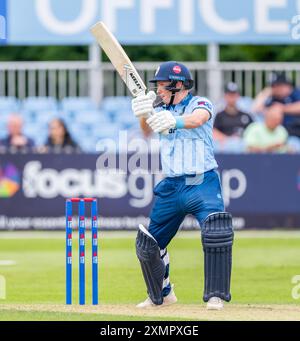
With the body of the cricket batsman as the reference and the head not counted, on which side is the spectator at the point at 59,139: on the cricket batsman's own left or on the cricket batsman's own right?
on the cricket batsman's own right

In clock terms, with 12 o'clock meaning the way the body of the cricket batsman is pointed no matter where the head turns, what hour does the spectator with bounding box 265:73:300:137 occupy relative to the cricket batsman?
The spectator is roughly at 5 o'clock from the cricket batsman.

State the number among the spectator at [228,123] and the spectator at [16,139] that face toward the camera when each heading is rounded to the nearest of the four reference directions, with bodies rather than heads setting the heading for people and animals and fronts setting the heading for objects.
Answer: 2

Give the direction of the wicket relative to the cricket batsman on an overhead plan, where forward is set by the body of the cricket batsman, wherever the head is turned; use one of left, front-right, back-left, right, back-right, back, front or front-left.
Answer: front-right

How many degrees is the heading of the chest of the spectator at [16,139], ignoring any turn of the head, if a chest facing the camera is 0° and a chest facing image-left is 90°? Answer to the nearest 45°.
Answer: approximately 0°

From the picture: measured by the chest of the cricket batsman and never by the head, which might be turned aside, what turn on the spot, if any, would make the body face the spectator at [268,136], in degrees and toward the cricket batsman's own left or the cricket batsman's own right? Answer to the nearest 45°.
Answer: approximately 135° to the cricket batsman's own right

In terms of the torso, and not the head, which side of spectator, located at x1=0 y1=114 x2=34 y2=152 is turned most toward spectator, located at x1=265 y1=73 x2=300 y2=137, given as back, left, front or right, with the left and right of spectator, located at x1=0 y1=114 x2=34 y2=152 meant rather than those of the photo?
left

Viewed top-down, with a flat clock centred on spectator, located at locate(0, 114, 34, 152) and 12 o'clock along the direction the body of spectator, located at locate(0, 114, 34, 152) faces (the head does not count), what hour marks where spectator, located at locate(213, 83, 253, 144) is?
spectator, located at locate(213, 83, 253, 144) is roughly at 9 o'clock from spectator, located at locate(0, 114, 34, 152).

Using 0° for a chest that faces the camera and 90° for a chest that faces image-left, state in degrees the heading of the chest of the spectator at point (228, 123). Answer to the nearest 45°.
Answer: approximately 0°

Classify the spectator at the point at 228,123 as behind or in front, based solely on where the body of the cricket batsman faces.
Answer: behind
